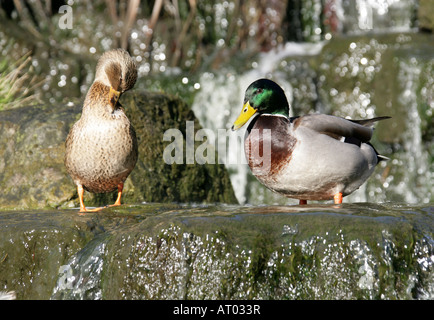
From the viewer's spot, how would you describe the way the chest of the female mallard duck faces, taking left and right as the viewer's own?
facing the viewer

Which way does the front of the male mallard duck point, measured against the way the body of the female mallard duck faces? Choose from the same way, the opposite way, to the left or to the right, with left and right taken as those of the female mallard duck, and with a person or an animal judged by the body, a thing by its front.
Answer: to the right

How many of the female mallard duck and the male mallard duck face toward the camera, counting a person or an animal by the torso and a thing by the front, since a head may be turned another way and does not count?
1

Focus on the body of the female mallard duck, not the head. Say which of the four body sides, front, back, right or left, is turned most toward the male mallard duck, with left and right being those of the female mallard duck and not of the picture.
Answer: left

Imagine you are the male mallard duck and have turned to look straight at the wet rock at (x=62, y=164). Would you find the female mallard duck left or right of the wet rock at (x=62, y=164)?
left

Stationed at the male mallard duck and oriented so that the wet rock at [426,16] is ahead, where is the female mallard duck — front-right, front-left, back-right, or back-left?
back-left

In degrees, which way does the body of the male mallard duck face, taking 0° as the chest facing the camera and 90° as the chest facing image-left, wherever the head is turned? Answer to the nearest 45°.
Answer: approximately 90°
